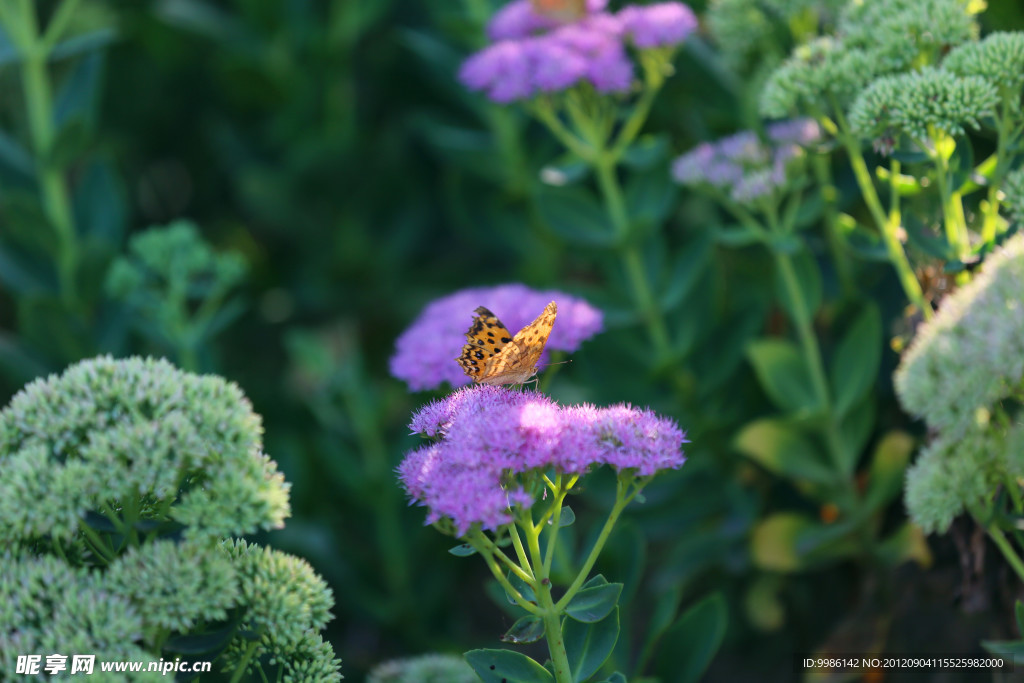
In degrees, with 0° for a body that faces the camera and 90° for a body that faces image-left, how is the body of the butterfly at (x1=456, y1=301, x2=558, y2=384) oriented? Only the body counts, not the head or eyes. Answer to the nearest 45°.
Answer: approximately 225°

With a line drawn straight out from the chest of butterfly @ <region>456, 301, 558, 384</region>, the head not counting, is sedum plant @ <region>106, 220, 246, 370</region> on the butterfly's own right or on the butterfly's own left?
on the butterfly's own left
